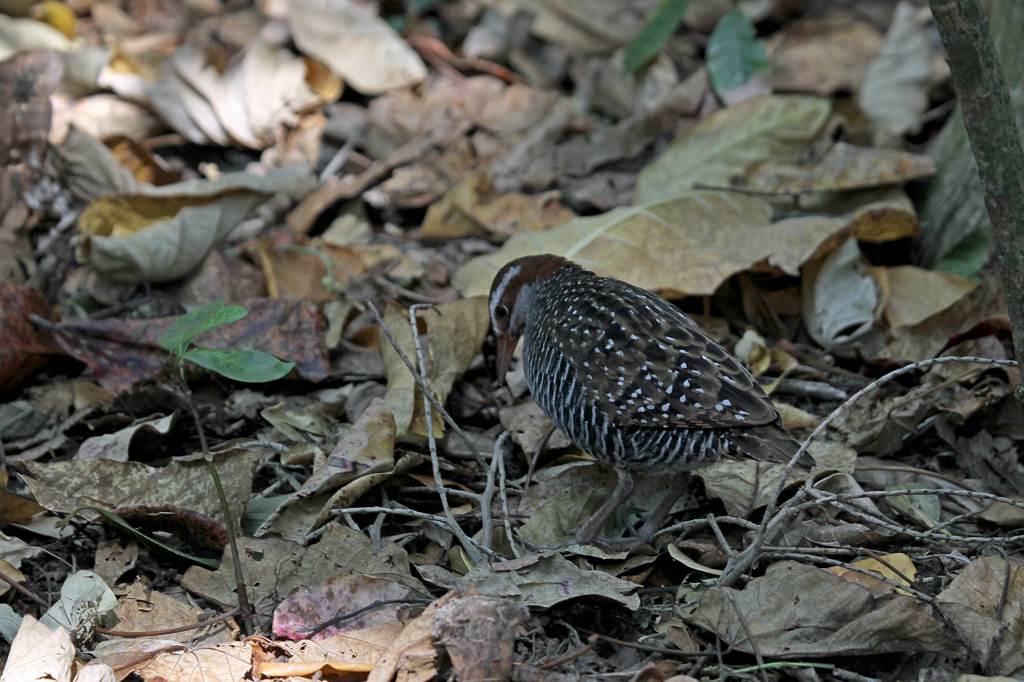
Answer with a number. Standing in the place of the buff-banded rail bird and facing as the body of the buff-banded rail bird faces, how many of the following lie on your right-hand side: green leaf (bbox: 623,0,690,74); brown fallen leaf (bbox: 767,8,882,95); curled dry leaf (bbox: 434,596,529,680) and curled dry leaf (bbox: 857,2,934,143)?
3

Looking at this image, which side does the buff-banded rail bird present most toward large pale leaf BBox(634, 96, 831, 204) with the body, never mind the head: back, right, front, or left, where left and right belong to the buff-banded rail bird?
right

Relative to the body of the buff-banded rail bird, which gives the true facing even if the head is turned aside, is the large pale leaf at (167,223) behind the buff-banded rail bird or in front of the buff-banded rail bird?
in front

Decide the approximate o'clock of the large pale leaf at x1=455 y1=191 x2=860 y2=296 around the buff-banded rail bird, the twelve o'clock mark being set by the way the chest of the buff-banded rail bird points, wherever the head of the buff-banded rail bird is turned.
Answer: The large pale leaf is roughly at 3 o'clock from the buff-banded rail bird.

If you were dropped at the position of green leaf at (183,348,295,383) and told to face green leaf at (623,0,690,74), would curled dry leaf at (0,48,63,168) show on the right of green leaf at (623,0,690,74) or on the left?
left

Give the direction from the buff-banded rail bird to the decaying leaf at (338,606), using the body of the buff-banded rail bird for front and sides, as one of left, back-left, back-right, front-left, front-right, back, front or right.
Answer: front-left

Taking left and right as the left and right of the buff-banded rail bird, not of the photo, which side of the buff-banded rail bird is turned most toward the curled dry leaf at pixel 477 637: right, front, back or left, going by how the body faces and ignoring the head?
left

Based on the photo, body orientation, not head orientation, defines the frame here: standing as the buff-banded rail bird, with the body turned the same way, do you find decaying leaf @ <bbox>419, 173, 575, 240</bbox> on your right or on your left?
on your right

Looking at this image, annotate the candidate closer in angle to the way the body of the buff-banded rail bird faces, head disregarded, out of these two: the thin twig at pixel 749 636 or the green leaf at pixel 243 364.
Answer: the green leaf

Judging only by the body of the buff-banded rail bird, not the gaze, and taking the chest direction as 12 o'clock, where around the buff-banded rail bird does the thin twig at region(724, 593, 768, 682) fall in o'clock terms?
The thin twig is roughly at 8 o'clock from the buff-banded rail bird.

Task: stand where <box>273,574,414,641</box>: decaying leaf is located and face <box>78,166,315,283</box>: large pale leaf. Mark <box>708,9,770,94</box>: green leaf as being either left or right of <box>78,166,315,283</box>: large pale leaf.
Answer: right

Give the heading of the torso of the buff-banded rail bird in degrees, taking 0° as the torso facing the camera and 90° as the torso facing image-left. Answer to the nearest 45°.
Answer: approximately 90°

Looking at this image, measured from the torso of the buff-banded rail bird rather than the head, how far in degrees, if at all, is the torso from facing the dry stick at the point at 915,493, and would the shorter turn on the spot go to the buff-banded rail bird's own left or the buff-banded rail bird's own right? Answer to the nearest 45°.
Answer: approximately 180°
